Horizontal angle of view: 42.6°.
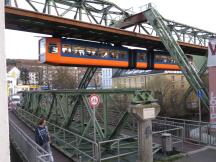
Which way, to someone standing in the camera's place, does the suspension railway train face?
facing the viewer and to the left of the viewer

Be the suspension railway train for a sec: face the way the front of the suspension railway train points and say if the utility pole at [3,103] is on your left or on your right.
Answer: on your left

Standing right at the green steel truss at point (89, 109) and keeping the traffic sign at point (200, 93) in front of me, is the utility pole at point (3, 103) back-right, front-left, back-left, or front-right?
back-right

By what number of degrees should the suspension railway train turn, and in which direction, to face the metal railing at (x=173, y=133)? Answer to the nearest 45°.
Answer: approximately 90° to its left

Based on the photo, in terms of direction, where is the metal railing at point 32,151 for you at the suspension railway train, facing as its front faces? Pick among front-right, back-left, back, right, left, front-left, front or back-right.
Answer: front-left

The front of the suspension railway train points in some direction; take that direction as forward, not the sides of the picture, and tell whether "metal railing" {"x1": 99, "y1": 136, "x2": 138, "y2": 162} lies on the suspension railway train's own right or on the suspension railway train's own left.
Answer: on the suspension railway train's own left
